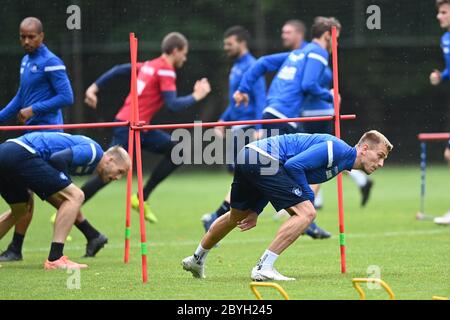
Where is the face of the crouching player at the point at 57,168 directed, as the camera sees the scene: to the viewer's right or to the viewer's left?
to the viewer's right

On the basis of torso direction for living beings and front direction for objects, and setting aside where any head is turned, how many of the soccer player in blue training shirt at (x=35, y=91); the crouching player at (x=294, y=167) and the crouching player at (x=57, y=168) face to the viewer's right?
2

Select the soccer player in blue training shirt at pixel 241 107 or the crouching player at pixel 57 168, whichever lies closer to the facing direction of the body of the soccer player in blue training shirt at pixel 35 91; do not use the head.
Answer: the crouching player

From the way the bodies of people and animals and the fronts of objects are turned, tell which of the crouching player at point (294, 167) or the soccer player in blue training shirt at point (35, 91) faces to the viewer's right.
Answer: the crouching player

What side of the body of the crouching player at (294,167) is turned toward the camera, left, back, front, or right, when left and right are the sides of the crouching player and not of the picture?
right

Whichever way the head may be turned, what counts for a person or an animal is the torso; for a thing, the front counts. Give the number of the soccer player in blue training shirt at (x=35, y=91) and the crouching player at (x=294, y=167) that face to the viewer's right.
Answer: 1

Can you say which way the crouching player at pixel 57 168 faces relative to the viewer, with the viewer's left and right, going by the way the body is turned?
facing to the right of the viewer

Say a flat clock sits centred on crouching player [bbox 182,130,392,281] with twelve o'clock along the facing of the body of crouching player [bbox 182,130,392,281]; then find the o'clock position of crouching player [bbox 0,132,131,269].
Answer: crouching player [bbox 0,132,131,269] is roughly at 7 o'clock from crouching player [bbox 182,130,392,281].

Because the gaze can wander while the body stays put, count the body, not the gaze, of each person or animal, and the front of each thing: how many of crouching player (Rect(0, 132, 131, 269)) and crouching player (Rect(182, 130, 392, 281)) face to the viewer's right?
2

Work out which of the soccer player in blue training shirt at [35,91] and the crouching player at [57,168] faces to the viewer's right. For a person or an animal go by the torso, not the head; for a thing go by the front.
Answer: the crouching player
